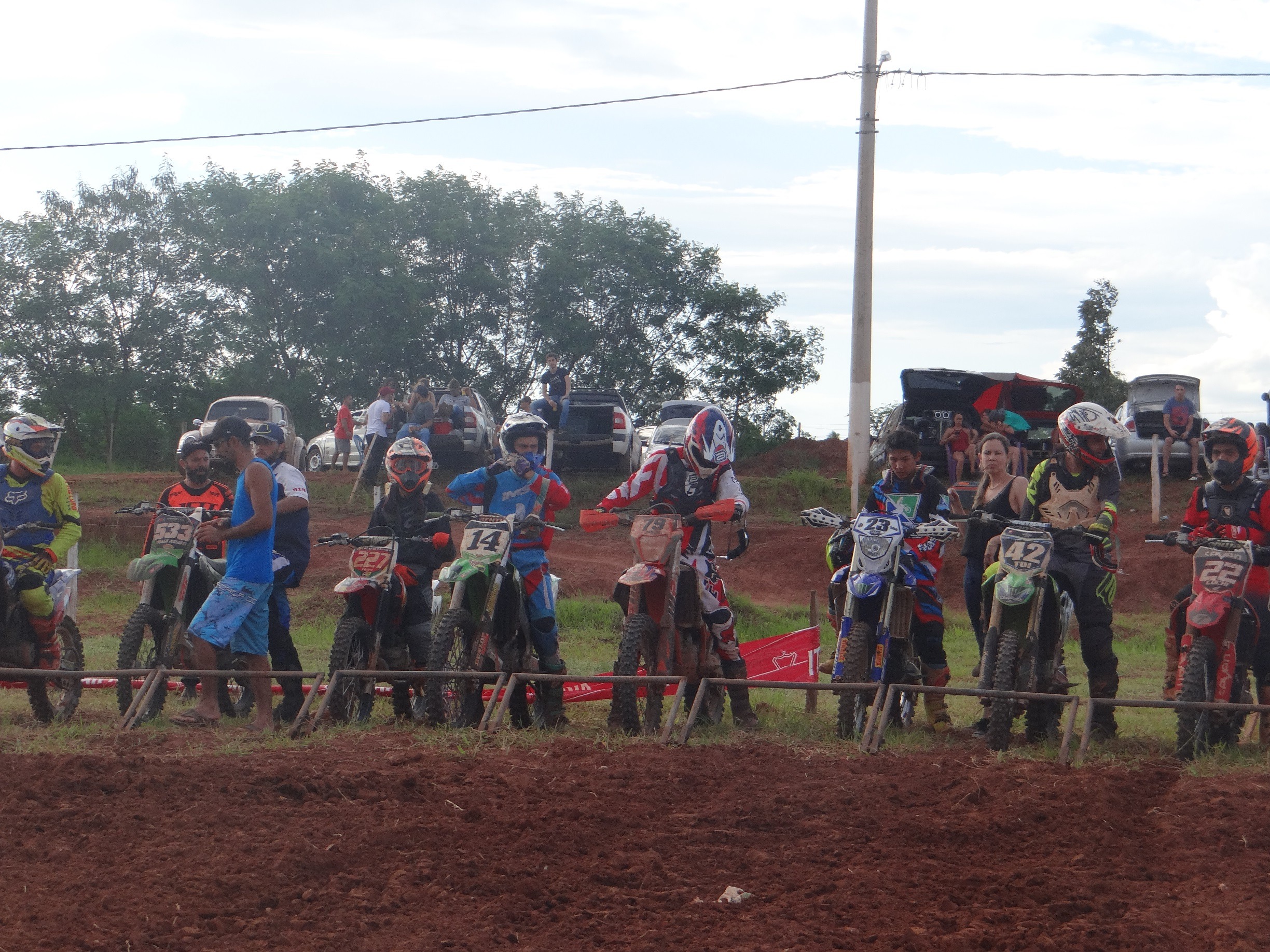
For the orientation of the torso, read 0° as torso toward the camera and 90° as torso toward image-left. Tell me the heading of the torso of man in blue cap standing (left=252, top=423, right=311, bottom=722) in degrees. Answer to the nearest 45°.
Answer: approximately 90°

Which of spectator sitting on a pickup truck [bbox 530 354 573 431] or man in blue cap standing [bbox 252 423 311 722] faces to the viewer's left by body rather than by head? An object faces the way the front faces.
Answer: man in blue cap standing [bbox 252 423 311 722]

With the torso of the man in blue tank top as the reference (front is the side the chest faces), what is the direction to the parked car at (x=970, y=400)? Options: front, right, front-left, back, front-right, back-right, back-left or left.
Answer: back-right

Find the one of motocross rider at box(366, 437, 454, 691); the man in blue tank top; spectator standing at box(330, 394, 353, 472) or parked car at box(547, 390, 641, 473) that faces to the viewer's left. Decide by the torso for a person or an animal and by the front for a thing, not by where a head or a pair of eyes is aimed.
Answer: the man in blue tank top

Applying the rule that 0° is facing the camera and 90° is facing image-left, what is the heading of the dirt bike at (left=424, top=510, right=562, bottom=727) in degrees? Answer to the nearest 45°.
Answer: approximately 45°

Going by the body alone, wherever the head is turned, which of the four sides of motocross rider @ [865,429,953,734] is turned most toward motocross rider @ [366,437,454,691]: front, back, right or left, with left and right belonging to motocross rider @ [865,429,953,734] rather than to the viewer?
right

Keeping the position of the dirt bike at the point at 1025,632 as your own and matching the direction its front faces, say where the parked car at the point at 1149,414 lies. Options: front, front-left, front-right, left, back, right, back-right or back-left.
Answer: back

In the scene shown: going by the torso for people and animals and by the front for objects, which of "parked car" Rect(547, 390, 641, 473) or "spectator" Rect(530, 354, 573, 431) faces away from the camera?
the parked car

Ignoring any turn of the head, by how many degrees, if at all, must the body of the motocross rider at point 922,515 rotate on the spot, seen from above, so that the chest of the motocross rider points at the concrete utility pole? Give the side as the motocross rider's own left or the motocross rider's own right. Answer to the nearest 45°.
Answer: approximately 180°

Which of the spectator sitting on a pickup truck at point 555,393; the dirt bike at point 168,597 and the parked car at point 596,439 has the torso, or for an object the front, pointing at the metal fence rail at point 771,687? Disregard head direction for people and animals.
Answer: the spectator sitting on a pickup truck
